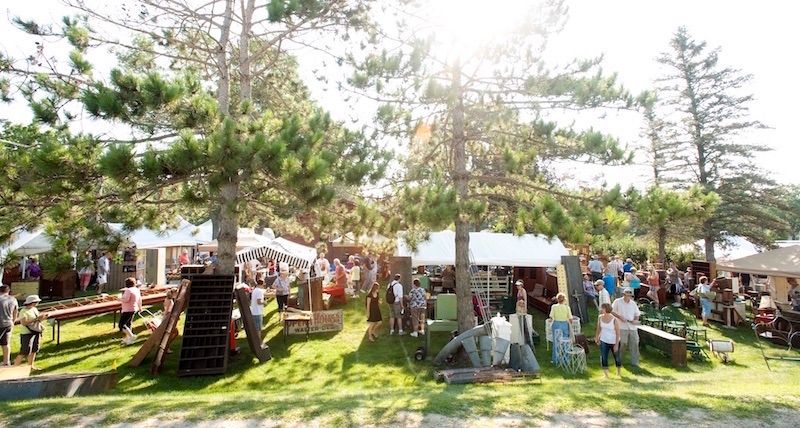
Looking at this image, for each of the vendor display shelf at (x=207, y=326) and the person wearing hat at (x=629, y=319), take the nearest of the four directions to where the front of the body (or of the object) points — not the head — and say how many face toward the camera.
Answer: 2

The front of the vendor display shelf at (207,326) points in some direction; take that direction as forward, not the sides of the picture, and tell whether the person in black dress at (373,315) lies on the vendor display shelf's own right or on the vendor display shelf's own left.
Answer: on the vendor display shelf's own left

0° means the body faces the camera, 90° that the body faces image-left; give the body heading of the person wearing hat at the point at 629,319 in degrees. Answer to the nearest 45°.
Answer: approximately 0°

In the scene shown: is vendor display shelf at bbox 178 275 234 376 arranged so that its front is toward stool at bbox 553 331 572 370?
no

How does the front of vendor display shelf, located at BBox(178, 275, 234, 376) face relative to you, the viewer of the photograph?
facing the viewer

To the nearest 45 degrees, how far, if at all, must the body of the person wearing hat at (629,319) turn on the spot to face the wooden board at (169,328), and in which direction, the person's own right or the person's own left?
approximately 45° to the person's own right

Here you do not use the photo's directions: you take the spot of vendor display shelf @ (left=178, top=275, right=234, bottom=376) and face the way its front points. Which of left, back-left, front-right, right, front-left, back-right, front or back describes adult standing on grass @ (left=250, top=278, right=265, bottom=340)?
back-left

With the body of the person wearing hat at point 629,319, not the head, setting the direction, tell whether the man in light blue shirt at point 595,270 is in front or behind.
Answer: behind

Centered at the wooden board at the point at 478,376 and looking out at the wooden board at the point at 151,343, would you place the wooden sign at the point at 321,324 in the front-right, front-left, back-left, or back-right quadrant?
front-right

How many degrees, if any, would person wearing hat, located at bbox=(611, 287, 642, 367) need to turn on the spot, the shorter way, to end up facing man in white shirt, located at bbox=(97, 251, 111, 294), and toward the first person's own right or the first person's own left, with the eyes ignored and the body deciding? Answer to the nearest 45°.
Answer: approximately 90° to the first person's own right

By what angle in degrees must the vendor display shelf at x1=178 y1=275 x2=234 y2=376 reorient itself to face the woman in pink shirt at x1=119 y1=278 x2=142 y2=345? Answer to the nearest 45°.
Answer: approximately 135° to its right

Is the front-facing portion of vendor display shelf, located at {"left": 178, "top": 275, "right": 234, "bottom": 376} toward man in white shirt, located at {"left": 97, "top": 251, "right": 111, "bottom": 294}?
no
